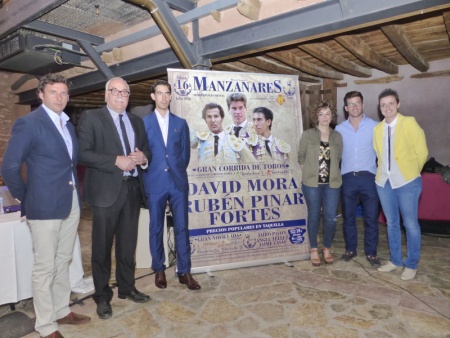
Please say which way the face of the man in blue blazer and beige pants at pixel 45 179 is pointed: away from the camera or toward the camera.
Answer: toward the camera

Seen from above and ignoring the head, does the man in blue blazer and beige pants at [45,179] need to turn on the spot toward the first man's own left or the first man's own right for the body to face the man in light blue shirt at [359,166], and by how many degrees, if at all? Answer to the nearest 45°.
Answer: approximately 45° to the first man's own left

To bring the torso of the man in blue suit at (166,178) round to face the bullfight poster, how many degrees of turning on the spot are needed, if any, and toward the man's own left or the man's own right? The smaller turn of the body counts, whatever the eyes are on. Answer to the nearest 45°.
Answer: approximately 135° to the man's own left

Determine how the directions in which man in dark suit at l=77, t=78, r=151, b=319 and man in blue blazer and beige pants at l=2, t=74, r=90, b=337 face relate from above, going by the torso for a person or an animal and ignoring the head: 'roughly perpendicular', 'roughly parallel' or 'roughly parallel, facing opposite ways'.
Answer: roughly parallel

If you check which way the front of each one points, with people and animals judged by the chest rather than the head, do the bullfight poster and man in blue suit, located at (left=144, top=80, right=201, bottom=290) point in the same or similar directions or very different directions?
same or similar directions

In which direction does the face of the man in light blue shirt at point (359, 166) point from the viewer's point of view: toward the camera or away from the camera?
toward the camera

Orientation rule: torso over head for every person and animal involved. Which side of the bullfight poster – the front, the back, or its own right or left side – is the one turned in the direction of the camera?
front

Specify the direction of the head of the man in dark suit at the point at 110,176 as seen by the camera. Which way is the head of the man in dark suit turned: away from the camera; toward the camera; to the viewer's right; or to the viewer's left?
toward the camera

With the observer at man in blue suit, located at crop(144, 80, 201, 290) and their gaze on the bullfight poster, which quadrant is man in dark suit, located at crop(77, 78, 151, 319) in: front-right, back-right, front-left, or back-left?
back-right

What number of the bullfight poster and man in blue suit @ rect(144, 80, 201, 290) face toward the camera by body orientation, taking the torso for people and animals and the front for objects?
2

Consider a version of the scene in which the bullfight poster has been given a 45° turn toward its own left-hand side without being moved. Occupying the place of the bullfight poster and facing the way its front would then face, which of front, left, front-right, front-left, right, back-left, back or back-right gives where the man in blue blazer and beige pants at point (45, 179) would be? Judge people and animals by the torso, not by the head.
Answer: right

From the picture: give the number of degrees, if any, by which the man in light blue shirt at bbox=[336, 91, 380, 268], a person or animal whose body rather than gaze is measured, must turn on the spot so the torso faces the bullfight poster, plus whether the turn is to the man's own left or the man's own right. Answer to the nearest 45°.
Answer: approximately 90° to the man's own right

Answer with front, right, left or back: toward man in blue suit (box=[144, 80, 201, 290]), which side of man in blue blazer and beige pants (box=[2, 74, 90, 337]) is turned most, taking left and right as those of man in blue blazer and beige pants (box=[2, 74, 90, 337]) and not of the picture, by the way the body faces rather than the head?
left

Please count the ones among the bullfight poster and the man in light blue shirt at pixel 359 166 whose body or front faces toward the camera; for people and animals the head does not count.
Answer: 2

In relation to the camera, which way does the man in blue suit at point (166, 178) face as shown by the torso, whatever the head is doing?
toward the camera

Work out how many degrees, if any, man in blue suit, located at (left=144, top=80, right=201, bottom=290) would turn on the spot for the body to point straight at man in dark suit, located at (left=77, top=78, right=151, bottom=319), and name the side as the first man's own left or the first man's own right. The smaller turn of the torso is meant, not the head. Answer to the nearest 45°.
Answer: approximately 45° to the first man's own right

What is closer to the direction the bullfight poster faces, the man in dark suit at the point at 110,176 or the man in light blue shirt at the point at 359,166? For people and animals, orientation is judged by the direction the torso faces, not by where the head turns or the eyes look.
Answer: the man in dark suit

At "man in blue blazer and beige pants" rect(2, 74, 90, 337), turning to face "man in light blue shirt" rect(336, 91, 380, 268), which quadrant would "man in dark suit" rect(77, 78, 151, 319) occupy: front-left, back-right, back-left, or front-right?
front-left
